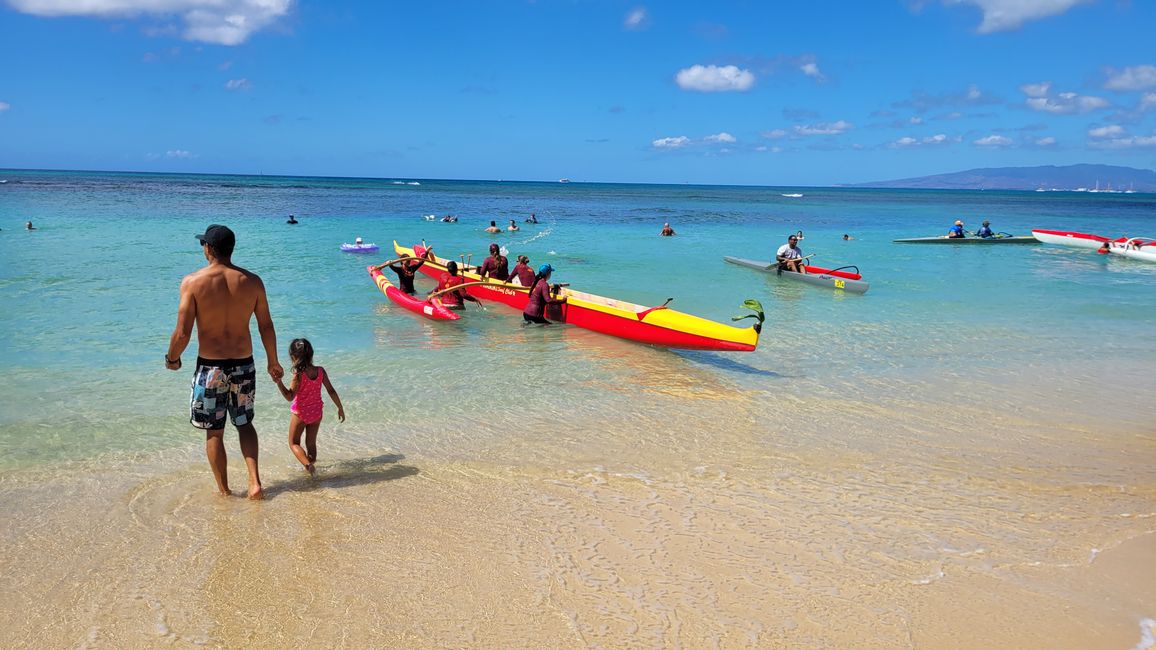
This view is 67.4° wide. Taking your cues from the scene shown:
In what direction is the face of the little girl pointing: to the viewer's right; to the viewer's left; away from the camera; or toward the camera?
away from the camera

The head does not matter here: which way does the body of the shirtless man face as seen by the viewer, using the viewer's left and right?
facing away from the viewer

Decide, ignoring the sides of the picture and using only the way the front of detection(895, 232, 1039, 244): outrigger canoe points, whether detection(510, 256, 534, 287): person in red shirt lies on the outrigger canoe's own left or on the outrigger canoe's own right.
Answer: on the outrigger canoe's own left

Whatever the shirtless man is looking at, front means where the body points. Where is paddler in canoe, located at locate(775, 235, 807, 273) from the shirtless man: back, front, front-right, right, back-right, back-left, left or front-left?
front-right

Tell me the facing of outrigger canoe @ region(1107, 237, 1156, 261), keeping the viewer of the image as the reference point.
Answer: facing to the left of the viewer

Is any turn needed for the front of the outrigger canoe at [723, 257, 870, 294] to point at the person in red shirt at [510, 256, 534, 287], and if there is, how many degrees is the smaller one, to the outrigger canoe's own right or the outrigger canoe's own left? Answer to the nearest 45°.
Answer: approximately 90° to the outrigger canoe's own right

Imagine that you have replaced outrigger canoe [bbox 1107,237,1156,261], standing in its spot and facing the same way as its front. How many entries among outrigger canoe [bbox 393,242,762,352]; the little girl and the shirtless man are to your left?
3

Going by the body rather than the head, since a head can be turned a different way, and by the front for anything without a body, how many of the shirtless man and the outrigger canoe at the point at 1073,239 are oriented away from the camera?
1

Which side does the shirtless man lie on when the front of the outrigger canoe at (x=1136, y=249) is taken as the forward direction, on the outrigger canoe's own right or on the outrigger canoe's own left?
on the outrigger canoe's own left

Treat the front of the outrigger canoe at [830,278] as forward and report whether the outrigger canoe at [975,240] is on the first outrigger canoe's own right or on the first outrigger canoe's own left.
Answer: on the first outrigger canoe's own left

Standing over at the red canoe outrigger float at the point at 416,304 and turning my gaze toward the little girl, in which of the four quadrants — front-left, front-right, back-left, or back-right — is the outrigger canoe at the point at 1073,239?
back-left
